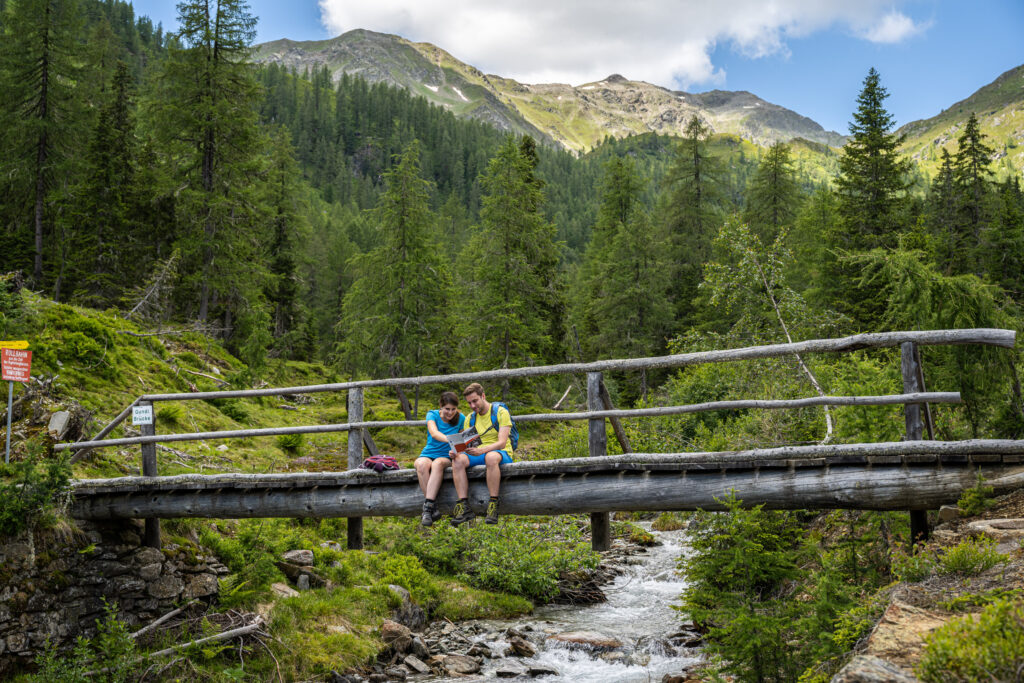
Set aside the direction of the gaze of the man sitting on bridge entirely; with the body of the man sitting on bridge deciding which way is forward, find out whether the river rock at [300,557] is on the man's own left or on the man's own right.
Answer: on the man's own right

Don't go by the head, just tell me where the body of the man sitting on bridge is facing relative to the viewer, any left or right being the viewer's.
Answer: facing the viewer and to the left of the viewer

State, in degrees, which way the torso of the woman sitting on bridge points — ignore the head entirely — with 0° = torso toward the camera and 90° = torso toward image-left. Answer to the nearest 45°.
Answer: approximately 0°

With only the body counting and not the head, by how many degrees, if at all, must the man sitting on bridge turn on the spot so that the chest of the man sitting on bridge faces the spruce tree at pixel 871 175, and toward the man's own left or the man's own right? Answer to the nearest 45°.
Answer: approximately 180°

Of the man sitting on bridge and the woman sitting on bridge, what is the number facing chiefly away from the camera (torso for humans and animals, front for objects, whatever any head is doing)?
0

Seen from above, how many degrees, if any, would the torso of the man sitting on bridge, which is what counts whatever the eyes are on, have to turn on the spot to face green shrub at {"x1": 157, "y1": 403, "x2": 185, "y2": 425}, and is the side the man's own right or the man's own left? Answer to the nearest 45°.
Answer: approximately 90° to the man's own right

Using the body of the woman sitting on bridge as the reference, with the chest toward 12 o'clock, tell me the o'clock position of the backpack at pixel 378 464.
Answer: The backpack is roughly at 4 o'clock from the woman sitting on bridge.
